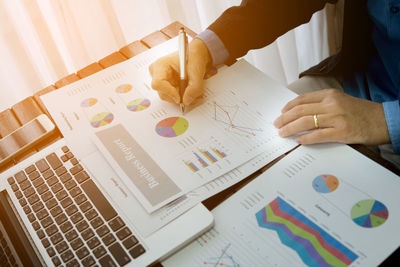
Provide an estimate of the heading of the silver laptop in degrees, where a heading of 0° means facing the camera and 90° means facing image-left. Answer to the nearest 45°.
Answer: approximately 225°
